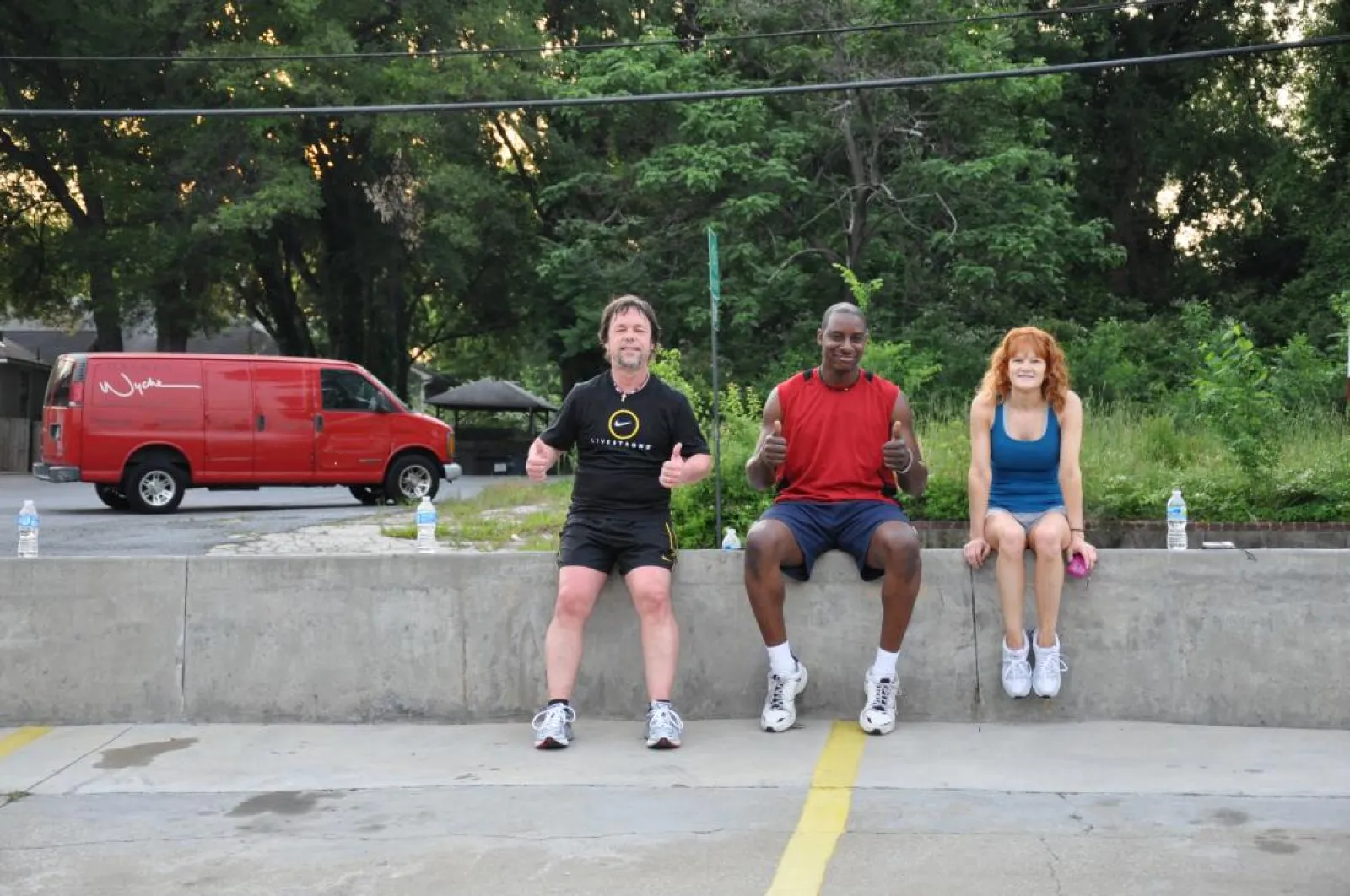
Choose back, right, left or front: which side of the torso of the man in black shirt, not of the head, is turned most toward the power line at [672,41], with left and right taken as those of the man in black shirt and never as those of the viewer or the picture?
back

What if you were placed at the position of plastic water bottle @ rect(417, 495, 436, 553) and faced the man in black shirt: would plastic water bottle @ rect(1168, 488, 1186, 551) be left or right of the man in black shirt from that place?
left

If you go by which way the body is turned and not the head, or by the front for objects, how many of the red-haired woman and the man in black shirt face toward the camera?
2

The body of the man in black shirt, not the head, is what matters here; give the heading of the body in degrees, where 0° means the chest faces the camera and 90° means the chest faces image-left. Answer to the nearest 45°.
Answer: approximately 0°

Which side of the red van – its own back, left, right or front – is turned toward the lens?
right

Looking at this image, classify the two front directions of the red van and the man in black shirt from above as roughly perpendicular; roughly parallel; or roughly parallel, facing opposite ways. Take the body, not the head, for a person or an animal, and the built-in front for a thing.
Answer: roughly perpendicular

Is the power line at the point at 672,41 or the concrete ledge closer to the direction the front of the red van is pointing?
the power line

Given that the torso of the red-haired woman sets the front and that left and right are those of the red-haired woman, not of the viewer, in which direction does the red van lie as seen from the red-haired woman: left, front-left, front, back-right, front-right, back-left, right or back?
back-right
